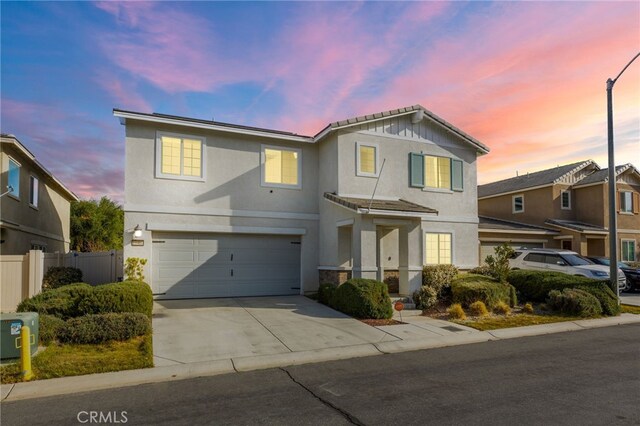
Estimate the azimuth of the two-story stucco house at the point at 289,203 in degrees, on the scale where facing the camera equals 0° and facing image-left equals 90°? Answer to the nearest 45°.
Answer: approximately 0°

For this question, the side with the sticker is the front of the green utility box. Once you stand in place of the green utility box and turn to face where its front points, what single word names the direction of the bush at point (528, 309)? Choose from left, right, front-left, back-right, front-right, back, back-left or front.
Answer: left

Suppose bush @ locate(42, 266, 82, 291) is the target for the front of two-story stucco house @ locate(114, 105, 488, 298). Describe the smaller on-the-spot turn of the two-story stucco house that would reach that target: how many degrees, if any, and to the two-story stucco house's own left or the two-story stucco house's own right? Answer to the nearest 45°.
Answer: approximately 90° to the two-story stucco house's own right

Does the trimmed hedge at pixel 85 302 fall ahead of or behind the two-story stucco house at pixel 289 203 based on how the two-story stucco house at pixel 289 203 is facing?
ahead

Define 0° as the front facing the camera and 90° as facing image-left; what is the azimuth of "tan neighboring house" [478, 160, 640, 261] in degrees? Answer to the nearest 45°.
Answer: approximately 315°

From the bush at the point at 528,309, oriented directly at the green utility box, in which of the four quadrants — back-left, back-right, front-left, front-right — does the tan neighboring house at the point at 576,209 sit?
back-right

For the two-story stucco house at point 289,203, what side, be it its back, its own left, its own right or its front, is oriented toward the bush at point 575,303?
left

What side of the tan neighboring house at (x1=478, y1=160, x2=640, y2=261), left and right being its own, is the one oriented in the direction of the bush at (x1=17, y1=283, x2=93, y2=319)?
right

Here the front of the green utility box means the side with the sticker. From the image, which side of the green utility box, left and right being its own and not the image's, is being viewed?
front

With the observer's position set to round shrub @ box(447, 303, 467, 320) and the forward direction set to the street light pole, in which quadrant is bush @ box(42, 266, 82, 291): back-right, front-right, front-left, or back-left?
back-left

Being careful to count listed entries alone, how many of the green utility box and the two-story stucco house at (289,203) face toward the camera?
2

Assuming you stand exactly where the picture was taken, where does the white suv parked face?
facing the viewer and to the right of the viewer
